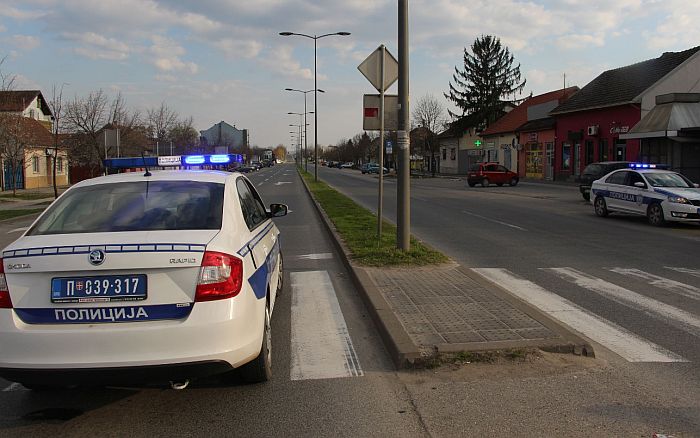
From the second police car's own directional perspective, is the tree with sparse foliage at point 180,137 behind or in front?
behind

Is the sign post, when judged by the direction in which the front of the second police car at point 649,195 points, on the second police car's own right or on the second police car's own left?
on the second police car's own right

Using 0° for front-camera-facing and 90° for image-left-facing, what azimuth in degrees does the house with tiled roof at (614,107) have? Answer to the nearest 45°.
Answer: approximately 45°

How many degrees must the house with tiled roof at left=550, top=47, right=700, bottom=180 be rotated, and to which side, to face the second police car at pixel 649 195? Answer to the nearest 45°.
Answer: approximately 45° to its left

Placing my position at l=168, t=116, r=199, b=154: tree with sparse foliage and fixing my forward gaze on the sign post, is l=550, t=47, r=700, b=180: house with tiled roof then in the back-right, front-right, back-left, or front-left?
front-left

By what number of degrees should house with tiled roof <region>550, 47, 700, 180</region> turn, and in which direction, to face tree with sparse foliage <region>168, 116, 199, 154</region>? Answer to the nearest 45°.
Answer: approximately 45° to its right

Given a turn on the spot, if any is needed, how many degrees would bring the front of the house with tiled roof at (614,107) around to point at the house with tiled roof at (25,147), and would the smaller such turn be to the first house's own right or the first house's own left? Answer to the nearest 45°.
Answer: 0° — it already faces it

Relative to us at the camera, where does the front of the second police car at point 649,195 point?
facing the viewer and to the right of the viewer

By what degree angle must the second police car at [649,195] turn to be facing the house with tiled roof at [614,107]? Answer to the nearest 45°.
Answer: approximately 135° to its left

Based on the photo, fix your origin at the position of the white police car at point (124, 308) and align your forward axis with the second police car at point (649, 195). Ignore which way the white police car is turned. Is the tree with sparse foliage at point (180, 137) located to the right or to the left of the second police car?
left

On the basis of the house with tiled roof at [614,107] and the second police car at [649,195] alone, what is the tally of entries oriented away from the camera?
0
